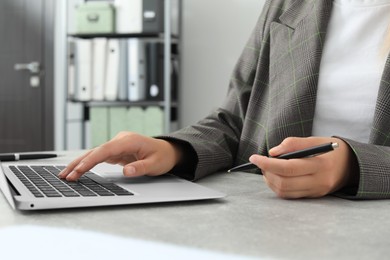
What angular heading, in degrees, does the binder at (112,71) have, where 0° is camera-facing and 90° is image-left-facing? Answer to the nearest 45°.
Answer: approximately 0°

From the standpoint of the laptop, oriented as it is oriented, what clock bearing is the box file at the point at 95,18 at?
The box file is roughly at 9 o'clock from the laptop.

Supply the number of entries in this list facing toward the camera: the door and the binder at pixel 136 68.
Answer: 2

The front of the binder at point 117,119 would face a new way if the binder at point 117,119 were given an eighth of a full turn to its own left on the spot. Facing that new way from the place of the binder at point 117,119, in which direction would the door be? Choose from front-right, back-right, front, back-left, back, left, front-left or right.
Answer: back

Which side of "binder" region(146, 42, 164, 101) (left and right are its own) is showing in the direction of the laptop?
front

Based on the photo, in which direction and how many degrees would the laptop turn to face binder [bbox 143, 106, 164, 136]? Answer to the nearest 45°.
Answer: approximately 90° to its left

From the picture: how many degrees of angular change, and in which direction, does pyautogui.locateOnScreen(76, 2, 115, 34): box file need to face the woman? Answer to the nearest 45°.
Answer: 0° — it already faces them

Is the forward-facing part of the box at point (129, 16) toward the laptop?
yes
